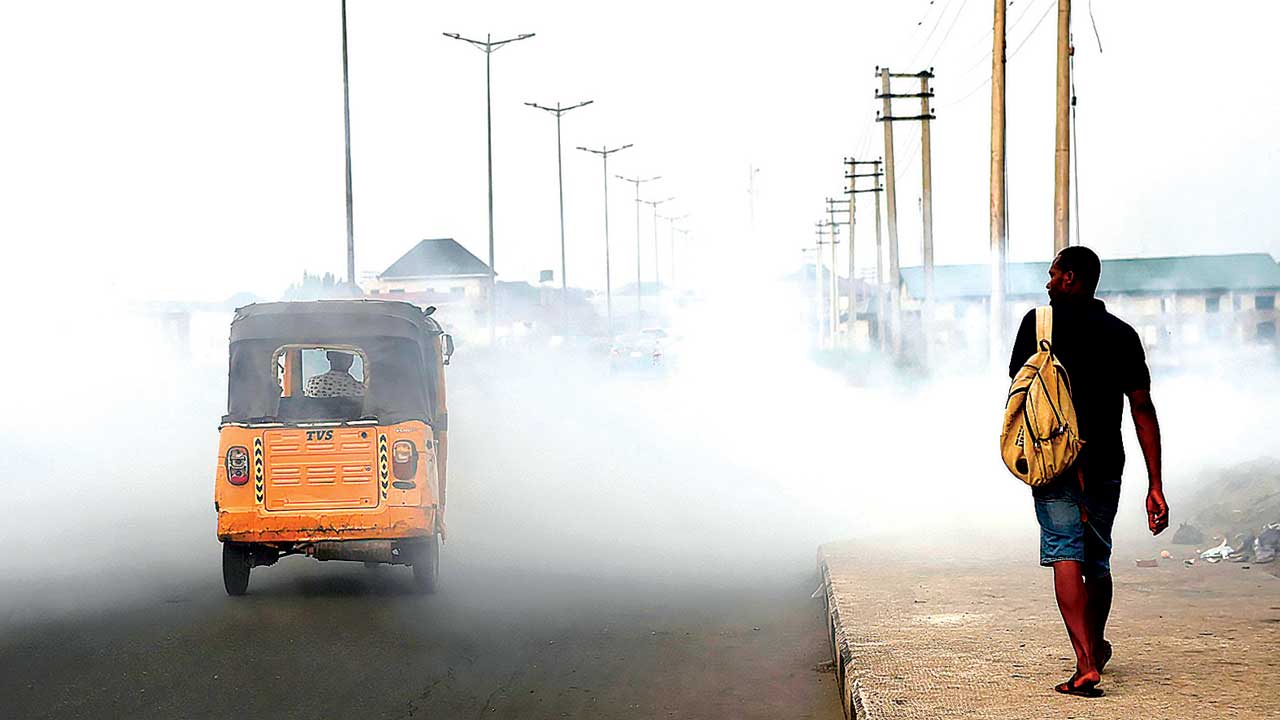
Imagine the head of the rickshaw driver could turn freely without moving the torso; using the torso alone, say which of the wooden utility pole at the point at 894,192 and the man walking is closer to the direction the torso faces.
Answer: the wooden utility pole

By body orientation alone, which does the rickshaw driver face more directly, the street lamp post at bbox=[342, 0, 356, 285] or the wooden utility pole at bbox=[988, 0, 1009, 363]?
the street lamp post

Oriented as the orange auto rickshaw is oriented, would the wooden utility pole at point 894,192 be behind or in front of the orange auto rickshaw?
in front

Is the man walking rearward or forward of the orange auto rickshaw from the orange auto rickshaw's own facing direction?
rearward

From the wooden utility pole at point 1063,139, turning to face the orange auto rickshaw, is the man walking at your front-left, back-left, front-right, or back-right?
front-left

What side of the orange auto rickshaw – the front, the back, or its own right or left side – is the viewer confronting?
back

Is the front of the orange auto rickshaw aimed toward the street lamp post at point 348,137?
yes

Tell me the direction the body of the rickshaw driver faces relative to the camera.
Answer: away from the camera

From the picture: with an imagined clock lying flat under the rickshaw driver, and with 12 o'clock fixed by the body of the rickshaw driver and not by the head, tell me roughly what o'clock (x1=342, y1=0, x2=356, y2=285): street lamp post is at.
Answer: The street lamp post is roughly at 12 o'clock from the rickshaw driver.

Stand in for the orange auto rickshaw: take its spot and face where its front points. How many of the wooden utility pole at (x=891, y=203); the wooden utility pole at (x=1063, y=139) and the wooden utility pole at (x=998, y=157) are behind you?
0

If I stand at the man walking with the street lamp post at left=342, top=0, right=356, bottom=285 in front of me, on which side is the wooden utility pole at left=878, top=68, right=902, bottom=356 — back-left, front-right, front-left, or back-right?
front-right

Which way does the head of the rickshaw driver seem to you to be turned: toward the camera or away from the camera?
away from the camera

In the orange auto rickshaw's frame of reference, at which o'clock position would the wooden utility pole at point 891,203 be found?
The wooden utility pole is roughly at 1 o'clock from the orange auto rickshaw.

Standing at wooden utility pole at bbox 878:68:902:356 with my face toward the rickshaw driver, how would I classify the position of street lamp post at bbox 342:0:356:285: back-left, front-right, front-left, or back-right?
front-right
